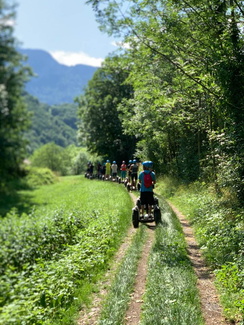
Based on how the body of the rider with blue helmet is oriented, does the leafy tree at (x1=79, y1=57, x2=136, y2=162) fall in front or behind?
in front

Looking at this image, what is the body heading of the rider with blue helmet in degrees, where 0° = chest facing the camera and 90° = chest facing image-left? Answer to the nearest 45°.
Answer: approximately 180°
